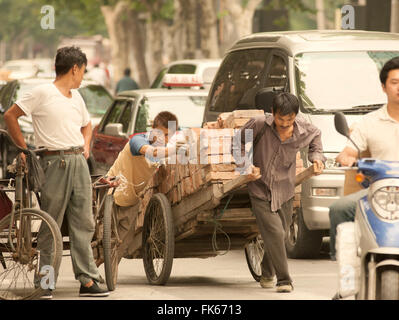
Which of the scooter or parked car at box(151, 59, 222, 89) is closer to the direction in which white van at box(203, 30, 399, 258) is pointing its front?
the scooter

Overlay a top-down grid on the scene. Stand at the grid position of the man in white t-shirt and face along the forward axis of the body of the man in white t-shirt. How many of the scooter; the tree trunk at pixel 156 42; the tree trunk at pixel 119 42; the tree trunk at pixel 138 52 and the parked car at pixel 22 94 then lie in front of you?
1

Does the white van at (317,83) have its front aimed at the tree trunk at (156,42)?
no

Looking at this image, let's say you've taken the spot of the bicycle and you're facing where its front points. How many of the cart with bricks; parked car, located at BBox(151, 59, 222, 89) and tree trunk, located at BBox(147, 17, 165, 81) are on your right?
0

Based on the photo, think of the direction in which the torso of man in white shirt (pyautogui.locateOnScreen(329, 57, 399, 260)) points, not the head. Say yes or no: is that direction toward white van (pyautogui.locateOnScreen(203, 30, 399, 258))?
no

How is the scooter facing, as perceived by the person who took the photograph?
facing the viewer

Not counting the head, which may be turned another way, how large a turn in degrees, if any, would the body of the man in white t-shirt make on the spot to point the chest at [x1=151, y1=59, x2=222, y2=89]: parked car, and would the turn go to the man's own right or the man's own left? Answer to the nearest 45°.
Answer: approximately 135° to the man's own left

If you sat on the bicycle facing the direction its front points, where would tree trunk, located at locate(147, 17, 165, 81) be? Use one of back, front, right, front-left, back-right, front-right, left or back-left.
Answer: back-left

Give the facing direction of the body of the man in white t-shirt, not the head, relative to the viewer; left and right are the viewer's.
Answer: facing the viewer and to the right of the viewer

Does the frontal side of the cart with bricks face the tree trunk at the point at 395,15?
no

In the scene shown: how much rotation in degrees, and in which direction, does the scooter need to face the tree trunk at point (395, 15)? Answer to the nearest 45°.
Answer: approximately 180°
